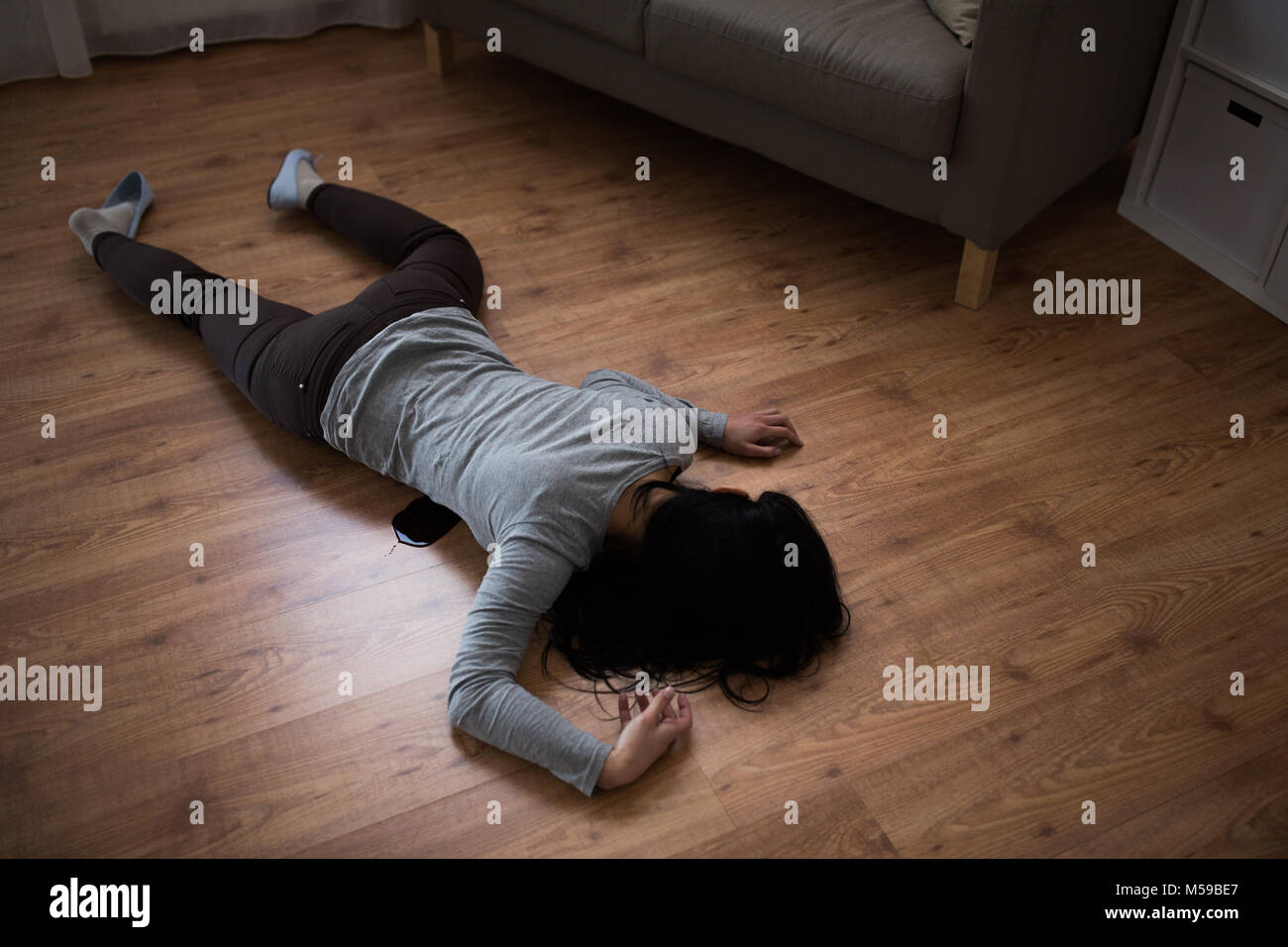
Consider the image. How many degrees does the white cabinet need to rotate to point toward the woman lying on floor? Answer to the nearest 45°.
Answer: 0° — it already faces them

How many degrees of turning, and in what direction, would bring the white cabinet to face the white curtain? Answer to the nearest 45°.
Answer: approximately 45° to its right

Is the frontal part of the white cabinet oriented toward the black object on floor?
yes

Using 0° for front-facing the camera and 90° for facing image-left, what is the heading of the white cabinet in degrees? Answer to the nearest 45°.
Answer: approximately 45°
